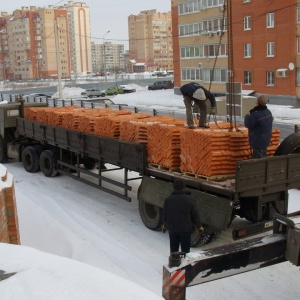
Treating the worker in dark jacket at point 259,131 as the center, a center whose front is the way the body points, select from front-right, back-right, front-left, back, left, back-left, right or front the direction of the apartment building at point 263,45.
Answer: front-right

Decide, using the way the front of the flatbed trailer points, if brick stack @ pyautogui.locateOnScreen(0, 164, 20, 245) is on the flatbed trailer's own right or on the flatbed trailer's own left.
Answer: on the flatbed trailer's own left

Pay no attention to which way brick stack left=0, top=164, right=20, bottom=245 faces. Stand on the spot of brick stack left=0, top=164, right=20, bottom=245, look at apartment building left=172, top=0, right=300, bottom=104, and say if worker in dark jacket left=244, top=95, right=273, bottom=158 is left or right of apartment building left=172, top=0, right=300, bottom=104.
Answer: right

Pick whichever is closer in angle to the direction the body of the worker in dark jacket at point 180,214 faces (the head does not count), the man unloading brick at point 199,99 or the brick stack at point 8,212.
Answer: the man unloading brick

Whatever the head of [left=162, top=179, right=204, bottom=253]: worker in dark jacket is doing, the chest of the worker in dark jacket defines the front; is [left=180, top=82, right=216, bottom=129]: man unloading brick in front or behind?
in front

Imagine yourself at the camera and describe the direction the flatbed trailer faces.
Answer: facing away from the viewer and to the left of the viewer

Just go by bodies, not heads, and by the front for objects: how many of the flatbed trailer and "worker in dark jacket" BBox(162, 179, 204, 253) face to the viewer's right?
0

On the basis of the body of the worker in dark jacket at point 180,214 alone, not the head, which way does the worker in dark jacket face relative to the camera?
away from the camera

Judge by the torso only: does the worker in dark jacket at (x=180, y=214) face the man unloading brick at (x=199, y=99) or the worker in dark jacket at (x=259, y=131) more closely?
the man unloading brick

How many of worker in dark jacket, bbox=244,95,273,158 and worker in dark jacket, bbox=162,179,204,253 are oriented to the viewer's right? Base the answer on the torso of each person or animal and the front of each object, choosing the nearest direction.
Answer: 0

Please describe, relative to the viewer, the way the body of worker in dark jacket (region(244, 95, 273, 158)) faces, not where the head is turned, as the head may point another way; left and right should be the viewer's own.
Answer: facing away from the viewer and to the left of the viewer
